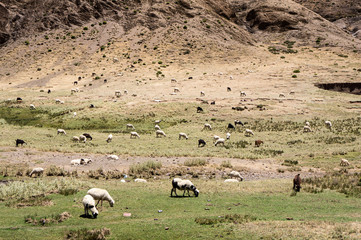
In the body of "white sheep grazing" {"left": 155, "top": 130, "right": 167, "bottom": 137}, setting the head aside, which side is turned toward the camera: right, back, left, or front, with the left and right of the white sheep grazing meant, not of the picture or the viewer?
right

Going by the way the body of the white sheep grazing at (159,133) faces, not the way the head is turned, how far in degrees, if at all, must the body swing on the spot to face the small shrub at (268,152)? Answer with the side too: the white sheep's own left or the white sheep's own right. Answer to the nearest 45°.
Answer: approximately 45° to the white sheep's own right

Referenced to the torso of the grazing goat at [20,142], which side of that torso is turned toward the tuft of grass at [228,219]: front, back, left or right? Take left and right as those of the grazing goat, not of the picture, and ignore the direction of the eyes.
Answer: right

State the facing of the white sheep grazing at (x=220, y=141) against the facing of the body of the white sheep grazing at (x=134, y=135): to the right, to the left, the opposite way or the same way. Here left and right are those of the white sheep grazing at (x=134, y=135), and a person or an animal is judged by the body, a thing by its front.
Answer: the opposite way

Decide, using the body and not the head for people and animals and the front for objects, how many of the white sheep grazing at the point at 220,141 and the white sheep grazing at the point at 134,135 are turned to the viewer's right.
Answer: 1

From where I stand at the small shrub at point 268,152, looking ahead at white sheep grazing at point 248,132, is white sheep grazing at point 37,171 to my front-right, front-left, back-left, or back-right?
back-left
